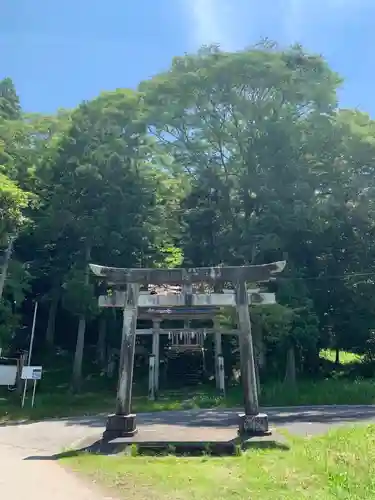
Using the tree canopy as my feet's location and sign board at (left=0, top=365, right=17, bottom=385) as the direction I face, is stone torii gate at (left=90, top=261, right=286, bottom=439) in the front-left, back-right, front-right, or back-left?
front-left

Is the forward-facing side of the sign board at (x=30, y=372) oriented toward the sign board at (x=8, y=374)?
no

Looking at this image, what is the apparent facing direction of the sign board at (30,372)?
toward the camera

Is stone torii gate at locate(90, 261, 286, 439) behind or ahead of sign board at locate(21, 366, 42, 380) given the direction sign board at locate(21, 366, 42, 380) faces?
ahead

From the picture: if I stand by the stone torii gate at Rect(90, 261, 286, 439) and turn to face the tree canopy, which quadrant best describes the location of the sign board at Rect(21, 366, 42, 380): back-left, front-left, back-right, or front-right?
front-left

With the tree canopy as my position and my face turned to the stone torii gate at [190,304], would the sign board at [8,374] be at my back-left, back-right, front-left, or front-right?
front-right
